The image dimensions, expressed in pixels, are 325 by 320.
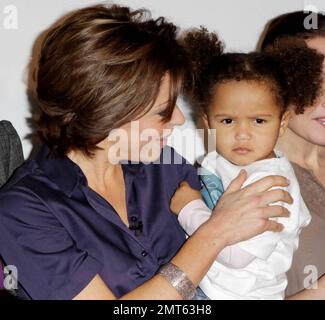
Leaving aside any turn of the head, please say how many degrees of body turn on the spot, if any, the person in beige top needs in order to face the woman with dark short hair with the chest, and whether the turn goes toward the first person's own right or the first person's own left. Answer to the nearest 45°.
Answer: approximately 45° to the first person's own right

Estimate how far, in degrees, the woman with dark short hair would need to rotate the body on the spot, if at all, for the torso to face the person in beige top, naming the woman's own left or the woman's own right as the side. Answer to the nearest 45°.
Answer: approximately 90° to the woman's own left

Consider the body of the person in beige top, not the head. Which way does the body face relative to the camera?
toward the camera

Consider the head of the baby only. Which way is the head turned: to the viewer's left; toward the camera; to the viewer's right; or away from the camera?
toward the camera

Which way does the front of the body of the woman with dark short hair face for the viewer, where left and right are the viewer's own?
facing the viewer and to the right of the viewer

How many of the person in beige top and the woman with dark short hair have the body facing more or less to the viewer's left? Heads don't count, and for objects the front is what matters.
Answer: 0
